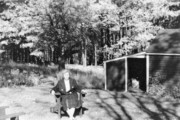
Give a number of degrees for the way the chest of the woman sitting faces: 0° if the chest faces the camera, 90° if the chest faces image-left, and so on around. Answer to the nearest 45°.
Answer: approximately 0°
